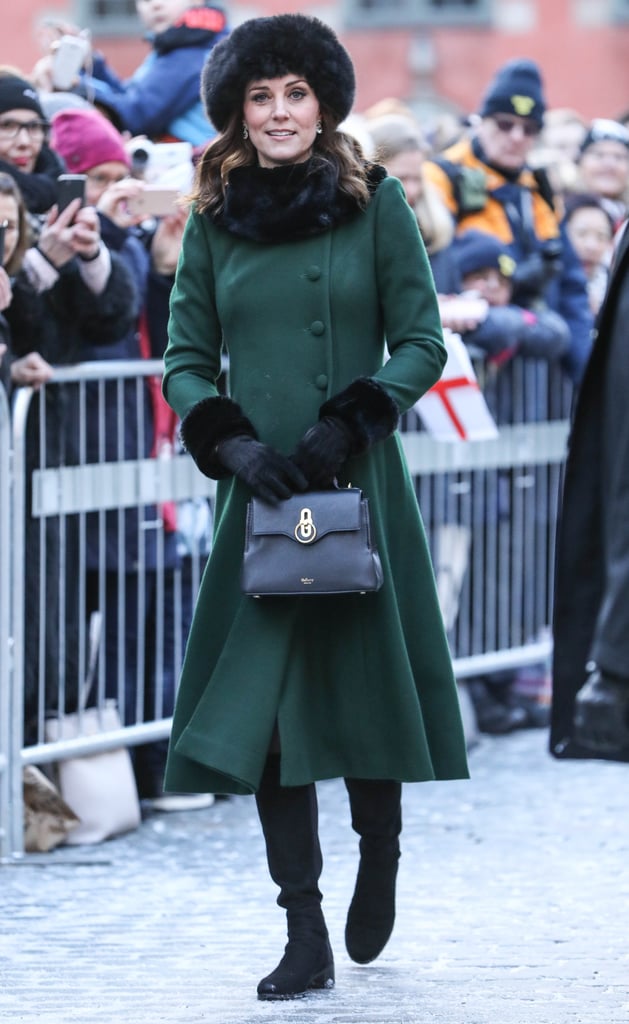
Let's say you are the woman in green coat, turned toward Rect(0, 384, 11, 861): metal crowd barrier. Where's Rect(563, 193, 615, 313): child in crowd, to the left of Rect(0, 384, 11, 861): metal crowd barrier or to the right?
right

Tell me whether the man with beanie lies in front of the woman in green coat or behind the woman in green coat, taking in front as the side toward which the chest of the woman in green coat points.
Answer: behind

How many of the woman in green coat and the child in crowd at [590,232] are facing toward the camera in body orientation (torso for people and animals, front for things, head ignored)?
2

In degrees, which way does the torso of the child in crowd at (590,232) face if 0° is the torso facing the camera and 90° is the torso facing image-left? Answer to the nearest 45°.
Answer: approximately 0°

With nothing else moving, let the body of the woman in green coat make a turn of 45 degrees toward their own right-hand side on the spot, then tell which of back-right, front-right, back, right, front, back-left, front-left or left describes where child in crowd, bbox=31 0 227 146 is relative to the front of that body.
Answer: back-right
